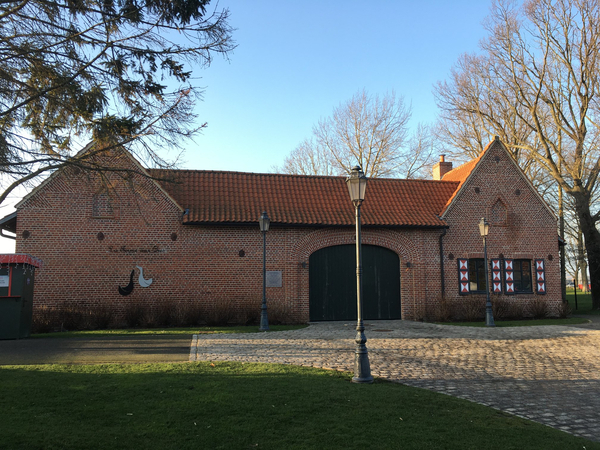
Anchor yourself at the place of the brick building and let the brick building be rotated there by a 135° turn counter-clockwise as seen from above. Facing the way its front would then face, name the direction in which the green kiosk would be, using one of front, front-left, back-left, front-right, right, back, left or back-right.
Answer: back

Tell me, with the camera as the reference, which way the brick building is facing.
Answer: facing the viewer
